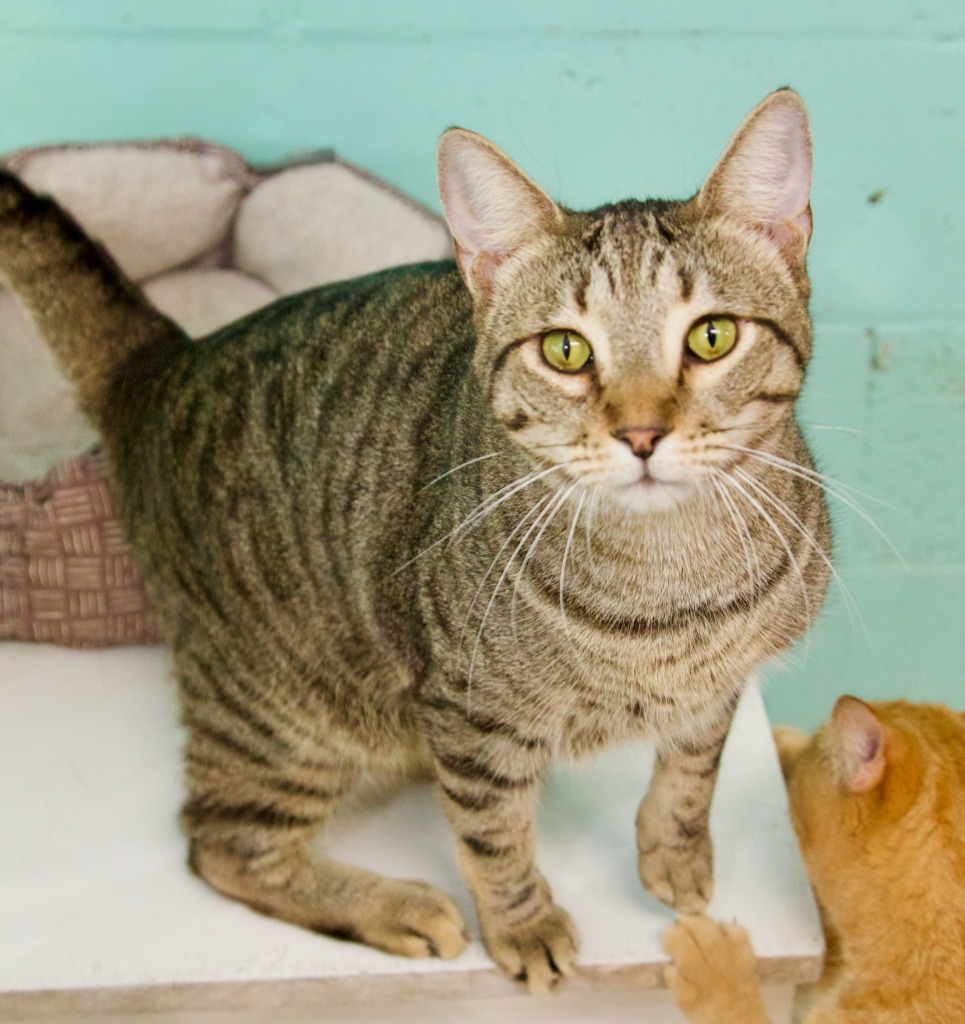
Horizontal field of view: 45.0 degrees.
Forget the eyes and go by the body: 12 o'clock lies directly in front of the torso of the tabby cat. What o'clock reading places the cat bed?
The cat bed is roughly at 6 o'clock from the tabby cat.

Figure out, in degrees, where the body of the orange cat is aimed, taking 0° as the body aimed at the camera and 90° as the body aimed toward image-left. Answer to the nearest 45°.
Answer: approximately 135°

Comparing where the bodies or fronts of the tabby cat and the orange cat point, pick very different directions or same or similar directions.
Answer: very different directions

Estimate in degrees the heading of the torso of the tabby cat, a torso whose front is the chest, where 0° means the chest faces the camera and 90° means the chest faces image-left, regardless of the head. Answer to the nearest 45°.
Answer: approximately 315°
